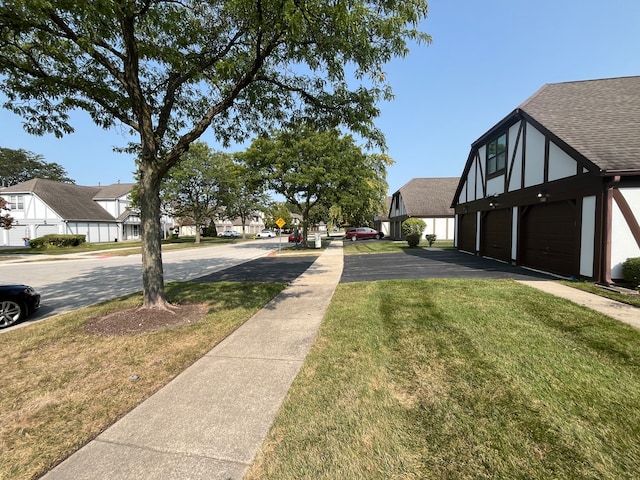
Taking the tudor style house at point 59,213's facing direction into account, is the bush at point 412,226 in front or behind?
in front

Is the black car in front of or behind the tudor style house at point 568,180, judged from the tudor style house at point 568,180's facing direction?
in front

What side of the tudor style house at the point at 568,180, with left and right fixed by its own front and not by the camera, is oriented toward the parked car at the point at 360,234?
right

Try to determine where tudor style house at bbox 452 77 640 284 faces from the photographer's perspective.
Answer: facing the viewer and to the left of the viewer

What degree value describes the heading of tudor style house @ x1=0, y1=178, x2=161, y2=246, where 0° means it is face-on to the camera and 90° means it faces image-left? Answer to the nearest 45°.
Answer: approximately 315°

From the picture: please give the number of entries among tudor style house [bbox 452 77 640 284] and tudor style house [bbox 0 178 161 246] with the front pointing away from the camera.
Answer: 0

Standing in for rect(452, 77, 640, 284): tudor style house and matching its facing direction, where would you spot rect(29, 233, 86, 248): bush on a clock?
The bush is roughly at 1 o'clock from the tudor style house.

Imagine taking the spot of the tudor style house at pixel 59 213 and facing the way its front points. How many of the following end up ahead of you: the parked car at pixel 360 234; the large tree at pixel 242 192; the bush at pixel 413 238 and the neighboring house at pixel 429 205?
4

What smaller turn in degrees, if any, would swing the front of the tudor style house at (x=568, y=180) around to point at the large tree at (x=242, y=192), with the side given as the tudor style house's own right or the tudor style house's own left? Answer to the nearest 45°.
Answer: approximately 45° to the tudor style house's own right

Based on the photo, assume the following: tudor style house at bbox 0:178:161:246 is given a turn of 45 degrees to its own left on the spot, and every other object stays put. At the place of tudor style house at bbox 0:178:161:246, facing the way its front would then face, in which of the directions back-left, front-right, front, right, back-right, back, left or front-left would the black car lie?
right

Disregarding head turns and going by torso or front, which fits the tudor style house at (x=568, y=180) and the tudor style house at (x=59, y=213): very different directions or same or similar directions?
very different directions

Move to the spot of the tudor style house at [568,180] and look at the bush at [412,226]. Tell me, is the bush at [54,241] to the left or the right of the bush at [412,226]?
left

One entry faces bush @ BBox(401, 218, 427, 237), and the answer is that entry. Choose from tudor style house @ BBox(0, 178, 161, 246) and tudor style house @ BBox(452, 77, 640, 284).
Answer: tudor style house @ BBox(0, 178, 161, 246)

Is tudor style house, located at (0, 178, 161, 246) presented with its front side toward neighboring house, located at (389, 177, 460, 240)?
yes

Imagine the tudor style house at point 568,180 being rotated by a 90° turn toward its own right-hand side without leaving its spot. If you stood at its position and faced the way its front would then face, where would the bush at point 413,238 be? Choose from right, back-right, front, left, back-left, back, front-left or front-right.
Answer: front

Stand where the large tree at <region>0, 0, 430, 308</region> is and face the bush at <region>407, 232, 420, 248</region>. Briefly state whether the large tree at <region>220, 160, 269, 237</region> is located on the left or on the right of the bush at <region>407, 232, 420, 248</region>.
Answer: left
